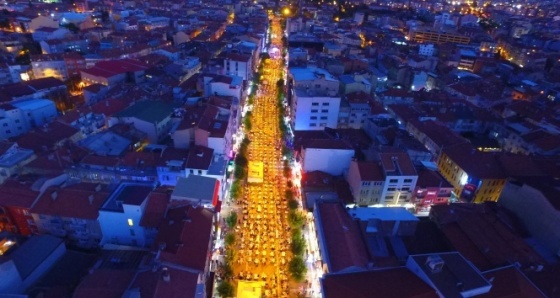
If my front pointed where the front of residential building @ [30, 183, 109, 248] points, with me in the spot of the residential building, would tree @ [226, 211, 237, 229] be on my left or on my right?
on my left

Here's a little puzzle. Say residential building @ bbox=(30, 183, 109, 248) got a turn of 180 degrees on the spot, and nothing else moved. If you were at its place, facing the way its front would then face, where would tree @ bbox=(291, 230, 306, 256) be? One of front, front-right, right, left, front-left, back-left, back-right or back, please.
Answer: back-right

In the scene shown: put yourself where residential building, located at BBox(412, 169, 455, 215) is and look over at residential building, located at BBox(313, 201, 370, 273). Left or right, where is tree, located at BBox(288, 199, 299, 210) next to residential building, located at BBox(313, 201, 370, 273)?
right
